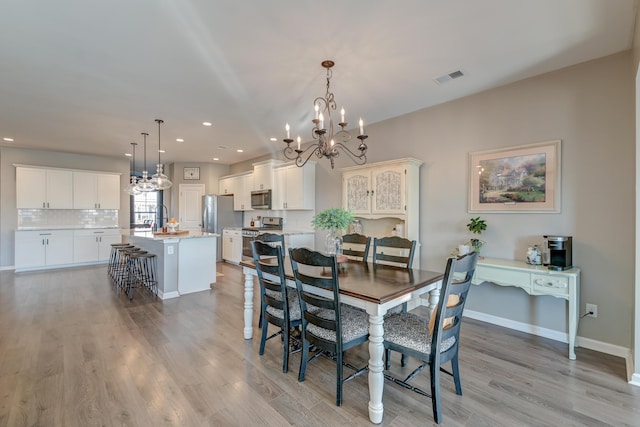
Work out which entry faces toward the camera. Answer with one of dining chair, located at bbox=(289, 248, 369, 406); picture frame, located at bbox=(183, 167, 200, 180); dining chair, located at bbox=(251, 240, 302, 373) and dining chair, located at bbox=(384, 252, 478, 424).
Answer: the picture frame

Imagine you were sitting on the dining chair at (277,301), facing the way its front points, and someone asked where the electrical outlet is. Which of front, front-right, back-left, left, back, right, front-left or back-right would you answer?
front-right

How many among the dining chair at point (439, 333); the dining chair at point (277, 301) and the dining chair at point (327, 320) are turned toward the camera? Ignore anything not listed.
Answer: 0

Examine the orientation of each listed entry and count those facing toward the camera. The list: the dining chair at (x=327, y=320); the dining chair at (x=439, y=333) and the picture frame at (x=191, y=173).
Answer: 1

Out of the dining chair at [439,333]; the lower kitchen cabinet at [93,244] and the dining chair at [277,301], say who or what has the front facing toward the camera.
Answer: the lower kitchen cabinet

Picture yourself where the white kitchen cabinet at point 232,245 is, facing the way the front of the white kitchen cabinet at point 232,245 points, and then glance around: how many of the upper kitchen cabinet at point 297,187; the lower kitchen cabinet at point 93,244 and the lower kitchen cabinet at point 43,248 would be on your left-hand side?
1

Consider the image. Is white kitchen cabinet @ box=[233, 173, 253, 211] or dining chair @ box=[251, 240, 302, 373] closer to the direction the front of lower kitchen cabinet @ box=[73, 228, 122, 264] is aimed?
the dining chair

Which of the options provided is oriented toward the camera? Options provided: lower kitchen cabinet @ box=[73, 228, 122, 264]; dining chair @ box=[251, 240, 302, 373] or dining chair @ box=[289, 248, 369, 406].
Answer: the lower kitchen cabinet

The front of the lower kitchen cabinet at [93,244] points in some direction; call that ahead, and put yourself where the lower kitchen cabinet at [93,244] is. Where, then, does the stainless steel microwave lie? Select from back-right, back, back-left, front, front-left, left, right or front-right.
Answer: front-left

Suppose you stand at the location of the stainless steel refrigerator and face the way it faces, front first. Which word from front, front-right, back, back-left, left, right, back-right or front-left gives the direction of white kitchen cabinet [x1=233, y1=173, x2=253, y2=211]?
left

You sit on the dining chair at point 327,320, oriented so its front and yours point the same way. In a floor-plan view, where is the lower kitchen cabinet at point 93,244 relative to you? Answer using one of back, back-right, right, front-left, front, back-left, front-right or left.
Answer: left

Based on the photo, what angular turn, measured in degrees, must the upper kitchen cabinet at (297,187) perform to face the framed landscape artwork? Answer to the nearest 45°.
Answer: approximately 90° to its left

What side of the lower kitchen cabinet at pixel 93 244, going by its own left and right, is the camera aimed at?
front

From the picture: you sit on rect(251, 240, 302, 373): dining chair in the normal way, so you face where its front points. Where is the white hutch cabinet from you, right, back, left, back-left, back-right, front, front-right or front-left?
front

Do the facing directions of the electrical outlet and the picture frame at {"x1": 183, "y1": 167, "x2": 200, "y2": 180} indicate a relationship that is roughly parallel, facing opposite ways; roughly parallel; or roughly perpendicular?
roughly perpendicular

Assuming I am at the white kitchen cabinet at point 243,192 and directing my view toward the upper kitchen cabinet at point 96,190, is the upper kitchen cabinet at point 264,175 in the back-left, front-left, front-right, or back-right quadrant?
back-left

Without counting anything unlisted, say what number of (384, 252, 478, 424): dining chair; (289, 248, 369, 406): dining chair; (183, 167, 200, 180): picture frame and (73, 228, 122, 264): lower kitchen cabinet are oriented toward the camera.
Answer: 2
